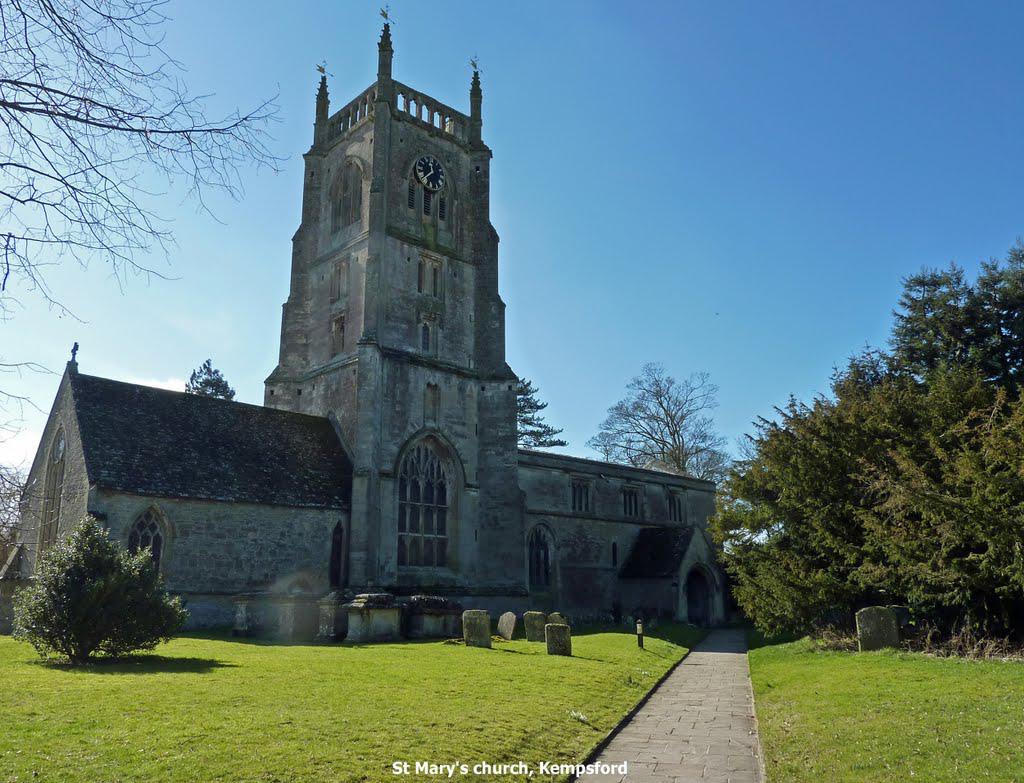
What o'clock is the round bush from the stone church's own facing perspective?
The round bush is roughly at 2 o'clock from the stone church.

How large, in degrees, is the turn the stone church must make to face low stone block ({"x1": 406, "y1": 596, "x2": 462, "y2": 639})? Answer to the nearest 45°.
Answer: approximately 45° to its right

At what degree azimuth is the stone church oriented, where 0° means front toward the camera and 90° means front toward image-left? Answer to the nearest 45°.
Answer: approximately 315°

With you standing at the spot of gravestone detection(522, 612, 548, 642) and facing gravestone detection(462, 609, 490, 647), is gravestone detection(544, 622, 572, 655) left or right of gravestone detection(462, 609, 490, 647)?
left

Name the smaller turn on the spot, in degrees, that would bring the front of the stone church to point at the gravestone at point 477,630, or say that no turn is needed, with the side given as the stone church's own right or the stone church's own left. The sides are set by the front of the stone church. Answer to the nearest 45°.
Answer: approximately 45° to the stone church's own right

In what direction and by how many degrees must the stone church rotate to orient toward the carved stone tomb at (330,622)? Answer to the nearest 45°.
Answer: approximately 45° to its right
